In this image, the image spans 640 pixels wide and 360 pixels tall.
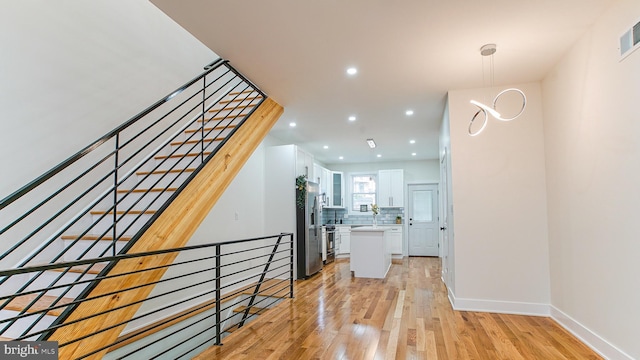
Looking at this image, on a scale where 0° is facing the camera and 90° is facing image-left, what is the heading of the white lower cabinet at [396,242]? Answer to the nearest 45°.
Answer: approximately 0°

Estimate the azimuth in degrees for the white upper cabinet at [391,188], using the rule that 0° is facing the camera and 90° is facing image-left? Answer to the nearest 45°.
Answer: approximately 0°

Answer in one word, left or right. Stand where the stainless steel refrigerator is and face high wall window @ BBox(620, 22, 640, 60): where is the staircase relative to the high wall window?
right

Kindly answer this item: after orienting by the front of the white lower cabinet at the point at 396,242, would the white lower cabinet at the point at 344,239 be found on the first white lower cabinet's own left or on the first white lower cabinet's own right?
on the first white lower cabinet's own right

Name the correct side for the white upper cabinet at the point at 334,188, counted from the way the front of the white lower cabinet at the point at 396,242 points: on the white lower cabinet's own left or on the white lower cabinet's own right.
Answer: on the white lower cabinet's own right

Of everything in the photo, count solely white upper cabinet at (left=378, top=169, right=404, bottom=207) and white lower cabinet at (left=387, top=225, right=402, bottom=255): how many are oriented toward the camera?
2

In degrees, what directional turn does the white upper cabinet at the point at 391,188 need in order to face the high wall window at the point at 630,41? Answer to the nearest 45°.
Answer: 0° — it already faces it
